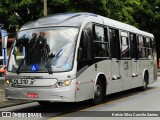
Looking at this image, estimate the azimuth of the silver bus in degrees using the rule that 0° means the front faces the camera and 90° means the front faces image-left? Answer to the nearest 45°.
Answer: approximately 45°
